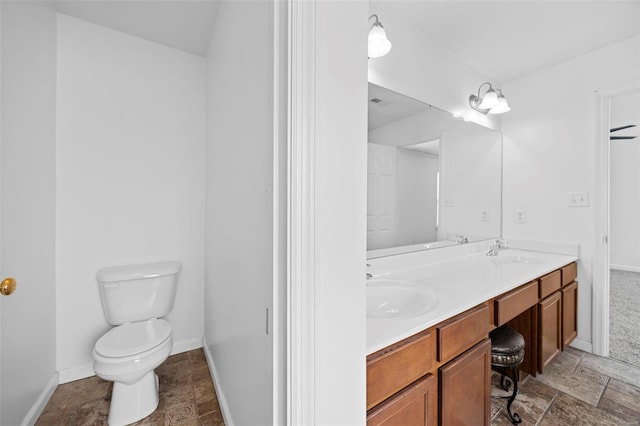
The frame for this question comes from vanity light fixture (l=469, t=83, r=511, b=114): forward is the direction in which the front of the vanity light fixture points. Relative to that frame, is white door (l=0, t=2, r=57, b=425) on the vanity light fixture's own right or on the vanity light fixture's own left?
on the vanity light fixture's own right

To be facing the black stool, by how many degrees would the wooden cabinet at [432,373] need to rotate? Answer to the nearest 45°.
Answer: approximately 90° to its left

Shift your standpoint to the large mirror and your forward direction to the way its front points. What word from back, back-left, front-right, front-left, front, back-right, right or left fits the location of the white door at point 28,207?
right

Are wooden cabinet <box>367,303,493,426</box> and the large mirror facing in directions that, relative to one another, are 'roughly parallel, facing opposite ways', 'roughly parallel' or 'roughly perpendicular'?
roughly parallel
